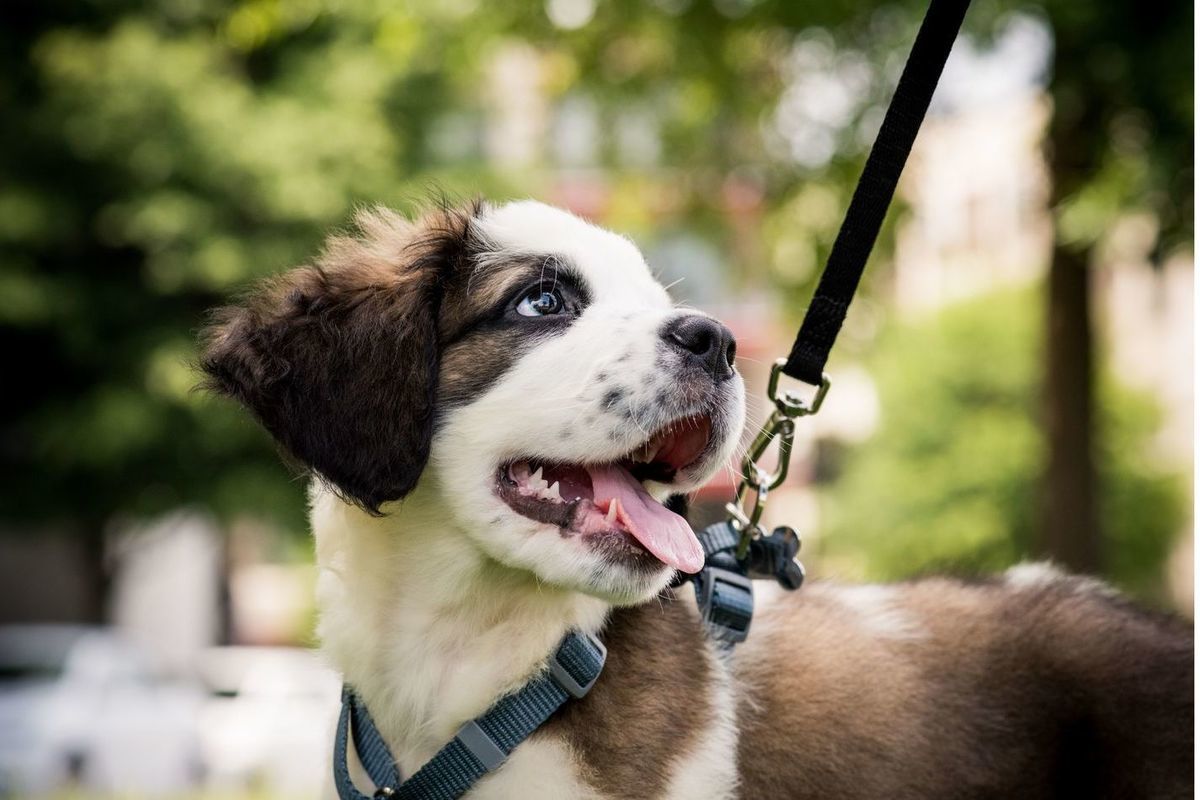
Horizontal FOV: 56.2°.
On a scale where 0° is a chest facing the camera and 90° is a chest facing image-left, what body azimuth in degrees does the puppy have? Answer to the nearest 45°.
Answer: approximately 90°

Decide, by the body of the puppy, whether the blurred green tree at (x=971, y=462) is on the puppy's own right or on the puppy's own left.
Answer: on the puppy's own right
